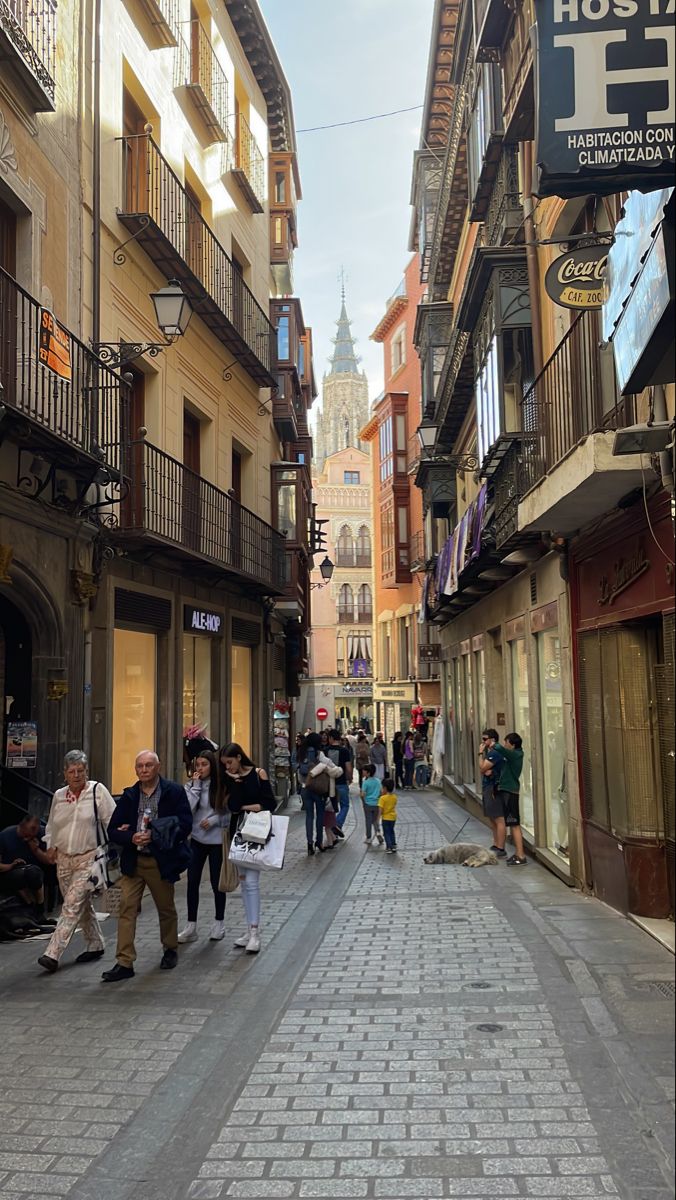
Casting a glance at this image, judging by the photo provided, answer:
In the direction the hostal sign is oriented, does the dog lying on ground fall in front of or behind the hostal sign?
behind

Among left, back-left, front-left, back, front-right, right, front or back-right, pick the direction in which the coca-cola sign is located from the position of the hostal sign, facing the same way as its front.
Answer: back

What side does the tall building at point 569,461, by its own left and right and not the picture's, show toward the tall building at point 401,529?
right

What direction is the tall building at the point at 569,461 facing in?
to the viewer's left

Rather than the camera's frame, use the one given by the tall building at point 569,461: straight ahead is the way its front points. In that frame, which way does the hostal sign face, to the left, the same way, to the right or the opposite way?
to the left
